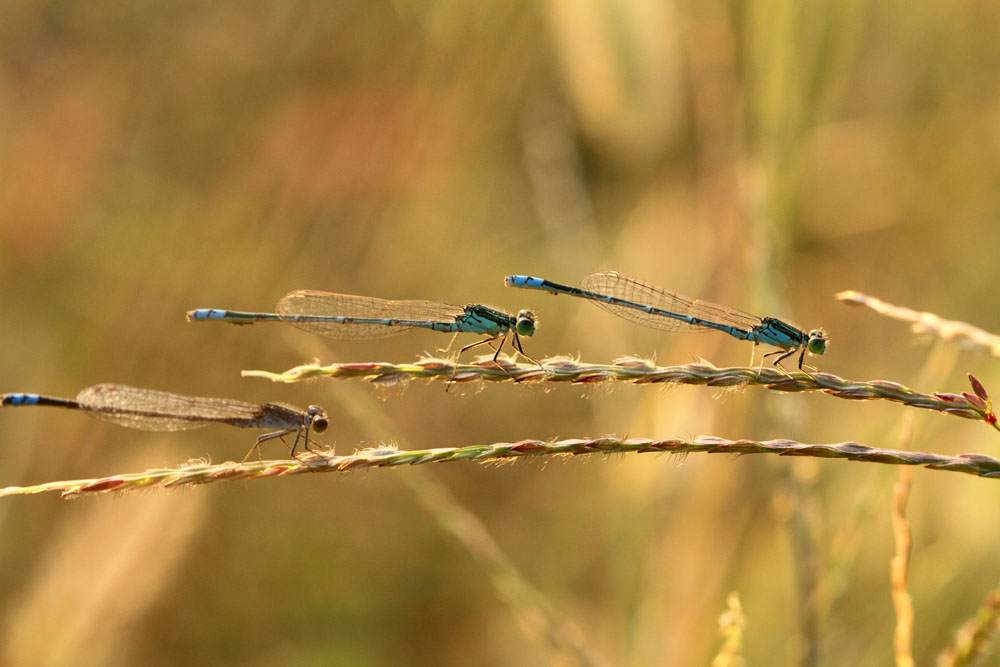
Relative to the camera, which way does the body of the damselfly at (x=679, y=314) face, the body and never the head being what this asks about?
to the viewer's right

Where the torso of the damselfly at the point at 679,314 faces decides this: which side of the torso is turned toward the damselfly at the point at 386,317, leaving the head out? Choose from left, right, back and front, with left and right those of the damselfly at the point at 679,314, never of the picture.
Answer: back

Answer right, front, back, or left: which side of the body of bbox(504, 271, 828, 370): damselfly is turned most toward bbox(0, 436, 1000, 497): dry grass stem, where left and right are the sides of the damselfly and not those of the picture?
back

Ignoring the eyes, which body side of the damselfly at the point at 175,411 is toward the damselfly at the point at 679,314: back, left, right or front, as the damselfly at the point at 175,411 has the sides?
front

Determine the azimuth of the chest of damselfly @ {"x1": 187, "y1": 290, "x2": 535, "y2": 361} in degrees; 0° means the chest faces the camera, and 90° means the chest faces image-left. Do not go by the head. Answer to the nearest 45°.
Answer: approximately 270°

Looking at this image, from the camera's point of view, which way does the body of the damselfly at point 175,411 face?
to the viewer's right

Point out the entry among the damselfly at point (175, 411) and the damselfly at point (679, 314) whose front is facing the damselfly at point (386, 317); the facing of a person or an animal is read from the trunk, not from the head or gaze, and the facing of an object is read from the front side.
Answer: the damselfly at point (175, 411)

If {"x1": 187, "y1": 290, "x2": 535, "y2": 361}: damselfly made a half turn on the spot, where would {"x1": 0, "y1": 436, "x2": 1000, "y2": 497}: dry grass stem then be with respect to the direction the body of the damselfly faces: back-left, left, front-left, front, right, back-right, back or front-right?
back

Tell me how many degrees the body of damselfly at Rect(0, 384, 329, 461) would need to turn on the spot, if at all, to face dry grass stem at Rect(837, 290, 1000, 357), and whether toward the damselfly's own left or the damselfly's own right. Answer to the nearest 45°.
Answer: approximately 45° to the damselfly's own right

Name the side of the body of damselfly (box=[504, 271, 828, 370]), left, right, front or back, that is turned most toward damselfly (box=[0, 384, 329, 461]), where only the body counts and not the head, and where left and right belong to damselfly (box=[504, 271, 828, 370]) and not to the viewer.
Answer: back

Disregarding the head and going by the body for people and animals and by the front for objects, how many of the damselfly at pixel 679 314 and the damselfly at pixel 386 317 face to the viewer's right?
2

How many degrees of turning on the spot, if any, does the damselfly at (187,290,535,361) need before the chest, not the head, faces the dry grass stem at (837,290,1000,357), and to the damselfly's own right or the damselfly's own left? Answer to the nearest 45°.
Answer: approximately 45° to the damselfly's own right

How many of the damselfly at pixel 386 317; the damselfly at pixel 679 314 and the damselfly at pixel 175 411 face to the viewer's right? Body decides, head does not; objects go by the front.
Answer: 3

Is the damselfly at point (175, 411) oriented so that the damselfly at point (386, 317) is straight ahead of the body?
yes

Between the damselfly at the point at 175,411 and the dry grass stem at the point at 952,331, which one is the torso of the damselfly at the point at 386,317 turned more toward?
the dry grass stem
